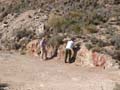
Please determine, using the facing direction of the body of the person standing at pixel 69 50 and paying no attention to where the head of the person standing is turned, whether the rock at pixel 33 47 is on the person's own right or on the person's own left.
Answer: on the person's own left

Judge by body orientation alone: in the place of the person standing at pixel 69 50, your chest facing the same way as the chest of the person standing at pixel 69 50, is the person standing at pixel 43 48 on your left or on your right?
on your left

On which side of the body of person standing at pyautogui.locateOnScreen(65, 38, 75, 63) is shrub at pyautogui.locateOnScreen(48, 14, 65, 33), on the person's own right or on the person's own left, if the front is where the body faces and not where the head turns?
on the person's own left
